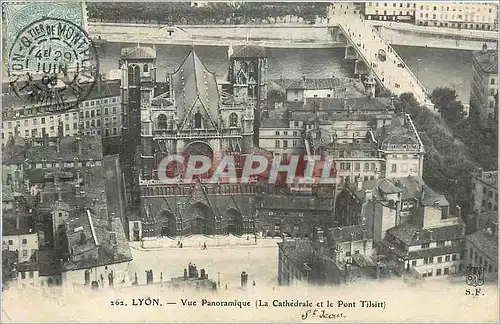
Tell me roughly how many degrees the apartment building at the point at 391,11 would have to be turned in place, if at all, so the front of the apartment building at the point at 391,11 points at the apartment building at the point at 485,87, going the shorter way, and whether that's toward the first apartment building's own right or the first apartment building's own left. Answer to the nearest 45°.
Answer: approximately 90° to the first apartment building's own left

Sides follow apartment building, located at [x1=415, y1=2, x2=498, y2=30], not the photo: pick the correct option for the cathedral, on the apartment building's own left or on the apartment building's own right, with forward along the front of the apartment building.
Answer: on the apartment building's own right

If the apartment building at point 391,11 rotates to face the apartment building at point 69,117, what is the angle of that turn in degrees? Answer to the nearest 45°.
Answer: approximately 90° to its right

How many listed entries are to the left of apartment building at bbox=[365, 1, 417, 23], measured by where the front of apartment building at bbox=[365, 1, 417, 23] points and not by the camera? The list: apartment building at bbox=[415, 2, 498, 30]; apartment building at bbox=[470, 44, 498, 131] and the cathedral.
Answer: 1

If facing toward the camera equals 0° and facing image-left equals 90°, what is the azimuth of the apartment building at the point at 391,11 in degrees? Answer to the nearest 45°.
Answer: approximately 0°
